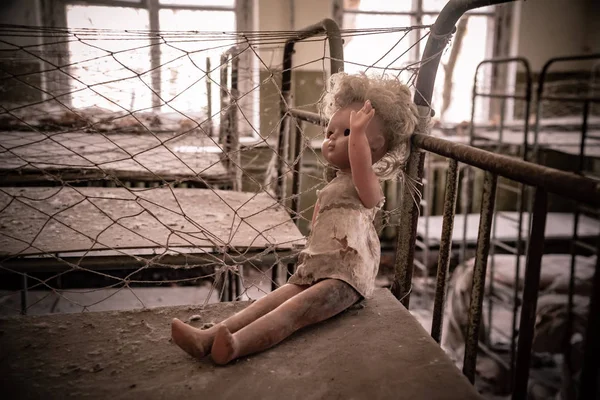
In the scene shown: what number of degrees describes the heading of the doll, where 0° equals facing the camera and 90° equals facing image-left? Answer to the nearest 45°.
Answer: approximately 45°

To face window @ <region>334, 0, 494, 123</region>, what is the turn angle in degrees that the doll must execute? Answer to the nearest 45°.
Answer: approximately 135° to its right

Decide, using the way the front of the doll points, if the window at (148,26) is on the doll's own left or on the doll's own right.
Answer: on the doll's own right
